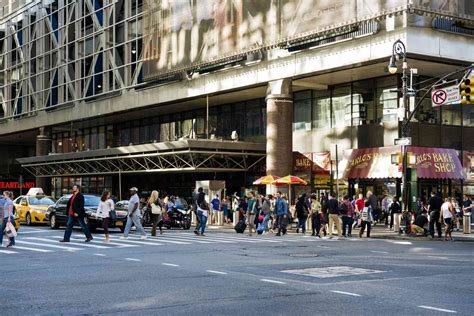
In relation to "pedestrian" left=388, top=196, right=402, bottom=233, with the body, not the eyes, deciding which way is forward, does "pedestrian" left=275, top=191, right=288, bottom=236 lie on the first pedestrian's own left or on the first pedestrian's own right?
on the first pedestrian's own right
